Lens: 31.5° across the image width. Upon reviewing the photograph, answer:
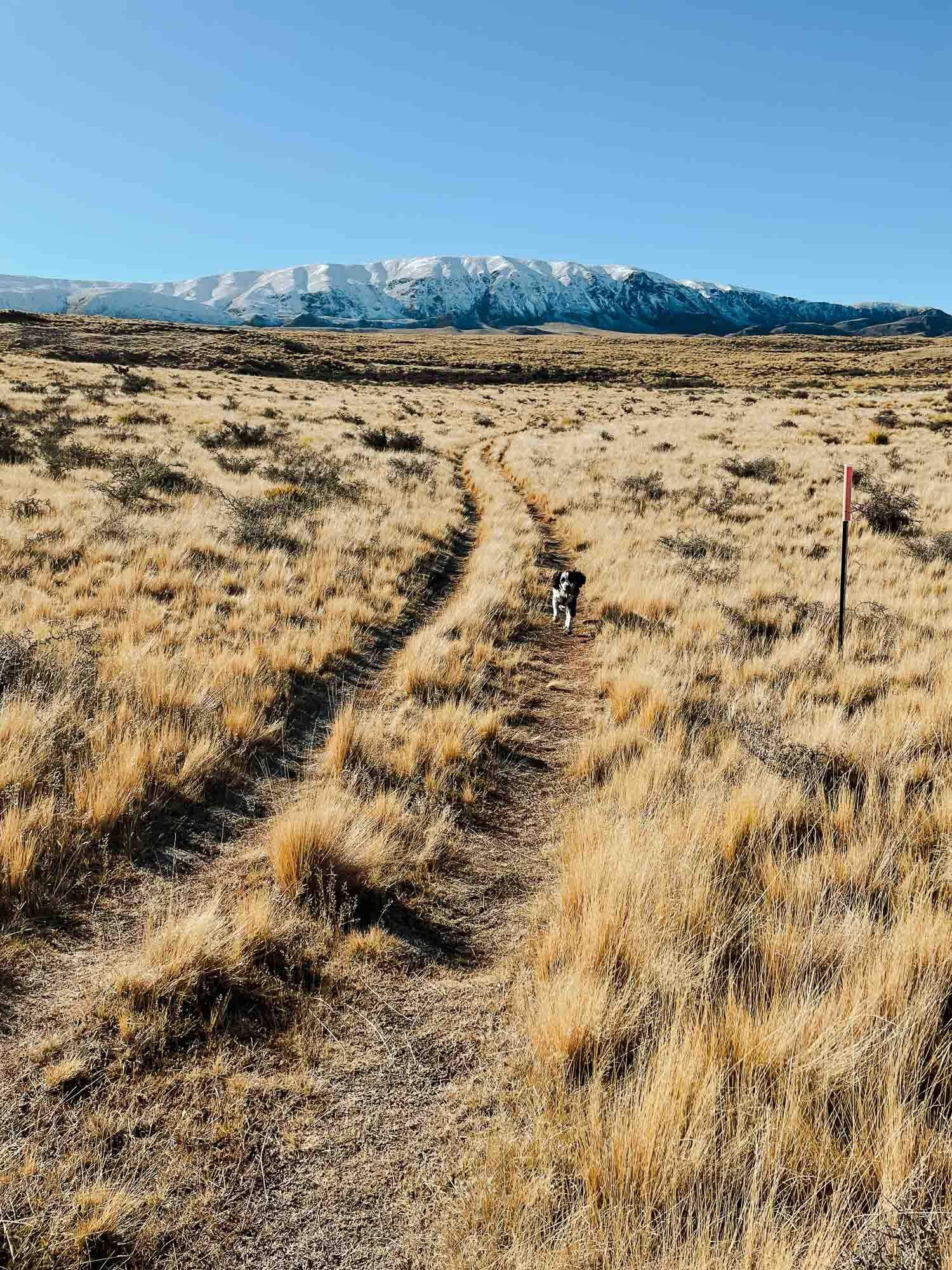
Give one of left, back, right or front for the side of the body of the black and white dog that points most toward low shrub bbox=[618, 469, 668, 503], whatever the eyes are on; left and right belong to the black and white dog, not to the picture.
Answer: back

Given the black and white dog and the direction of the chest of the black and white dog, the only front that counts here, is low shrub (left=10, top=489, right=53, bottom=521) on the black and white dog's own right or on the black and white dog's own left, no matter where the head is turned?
on the black and white dog's own right

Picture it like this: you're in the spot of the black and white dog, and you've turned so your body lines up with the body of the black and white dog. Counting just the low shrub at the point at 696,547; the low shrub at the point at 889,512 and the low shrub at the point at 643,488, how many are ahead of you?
0

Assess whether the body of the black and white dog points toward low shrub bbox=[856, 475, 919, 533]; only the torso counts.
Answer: no

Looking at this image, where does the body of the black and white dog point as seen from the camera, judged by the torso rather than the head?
toward the camera
